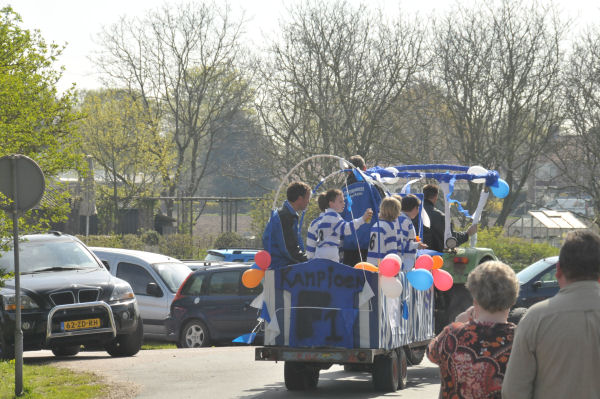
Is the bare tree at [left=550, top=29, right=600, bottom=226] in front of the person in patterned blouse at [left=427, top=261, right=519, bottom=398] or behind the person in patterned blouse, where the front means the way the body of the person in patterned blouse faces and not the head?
in front

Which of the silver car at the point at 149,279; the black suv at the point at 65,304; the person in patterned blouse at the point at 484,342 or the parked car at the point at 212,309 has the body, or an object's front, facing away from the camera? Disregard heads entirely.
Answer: the person in patterned blouse

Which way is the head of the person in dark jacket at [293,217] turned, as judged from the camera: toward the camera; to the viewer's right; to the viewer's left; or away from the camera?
to the viewer's right

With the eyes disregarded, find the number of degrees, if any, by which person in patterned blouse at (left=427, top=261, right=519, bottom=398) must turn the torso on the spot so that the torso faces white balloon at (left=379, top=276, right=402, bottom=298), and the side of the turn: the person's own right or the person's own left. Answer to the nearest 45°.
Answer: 0° — they already face it

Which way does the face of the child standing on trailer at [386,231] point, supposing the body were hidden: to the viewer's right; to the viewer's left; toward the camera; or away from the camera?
away from the camera

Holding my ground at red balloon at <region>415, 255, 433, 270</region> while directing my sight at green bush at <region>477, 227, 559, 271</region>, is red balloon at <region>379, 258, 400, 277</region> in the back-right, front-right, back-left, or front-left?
back-left

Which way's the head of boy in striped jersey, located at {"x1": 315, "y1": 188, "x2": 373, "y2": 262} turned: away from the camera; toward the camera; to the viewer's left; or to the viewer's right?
to the viewer's right
